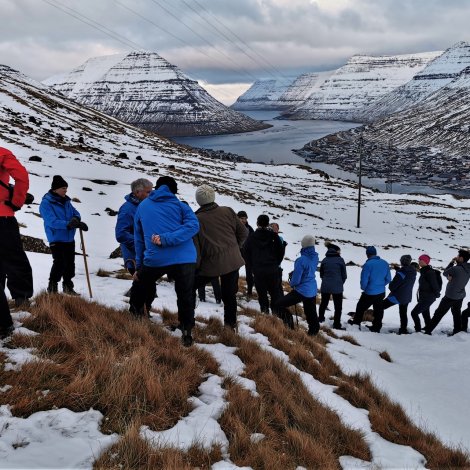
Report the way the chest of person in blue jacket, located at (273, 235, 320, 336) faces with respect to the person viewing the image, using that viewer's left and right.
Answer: facing away from the viewer and to the left of the viewer

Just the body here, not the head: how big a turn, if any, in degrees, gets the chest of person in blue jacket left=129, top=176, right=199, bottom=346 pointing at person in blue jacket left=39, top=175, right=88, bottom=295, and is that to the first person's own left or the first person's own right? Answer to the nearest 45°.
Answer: approximately 45° to the first person's own left

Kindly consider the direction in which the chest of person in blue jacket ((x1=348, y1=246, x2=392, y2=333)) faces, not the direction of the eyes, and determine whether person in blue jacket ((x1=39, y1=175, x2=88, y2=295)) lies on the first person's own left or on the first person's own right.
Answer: on the first person's own left

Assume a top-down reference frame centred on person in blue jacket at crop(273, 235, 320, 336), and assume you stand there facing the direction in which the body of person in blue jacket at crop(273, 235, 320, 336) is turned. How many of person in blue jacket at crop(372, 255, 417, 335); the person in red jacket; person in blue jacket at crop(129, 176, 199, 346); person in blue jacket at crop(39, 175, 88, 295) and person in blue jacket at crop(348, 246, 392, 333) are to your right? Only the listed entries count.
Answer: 2

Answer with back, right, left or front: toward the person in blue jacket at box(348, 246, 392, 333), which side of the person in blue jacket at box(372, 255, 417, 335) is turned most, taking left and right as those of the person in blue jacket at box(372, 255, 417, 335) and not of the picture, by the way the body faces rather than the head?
left

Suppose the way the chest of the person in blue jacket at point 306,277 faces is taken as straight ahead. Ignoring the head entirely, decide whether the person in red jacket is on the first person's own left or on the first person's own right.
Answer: on the first person's own left

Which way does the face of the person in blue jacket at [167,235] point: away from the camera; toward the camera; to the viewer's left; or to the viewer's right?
away from the camera

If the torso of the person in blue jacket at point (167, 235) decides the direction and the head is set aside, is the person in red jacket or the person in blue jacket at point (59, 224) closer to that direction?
the person in blue jacket

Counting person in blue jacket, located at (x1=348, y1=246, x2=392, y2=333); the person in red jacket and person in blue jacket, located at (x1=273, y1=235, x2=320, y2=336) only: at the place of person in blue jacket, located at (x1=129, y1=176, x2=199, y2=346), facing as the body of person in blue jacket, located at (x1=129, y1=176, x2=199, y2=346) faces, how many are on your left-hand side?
1

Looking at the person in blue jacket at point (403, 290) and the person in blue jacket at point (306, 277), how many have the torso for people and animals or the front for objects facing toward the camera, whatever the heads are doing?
0

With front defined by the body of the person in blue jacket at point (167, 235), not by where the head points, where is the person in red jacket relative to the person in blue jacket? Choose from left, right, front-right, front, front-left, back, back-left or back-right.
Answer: left

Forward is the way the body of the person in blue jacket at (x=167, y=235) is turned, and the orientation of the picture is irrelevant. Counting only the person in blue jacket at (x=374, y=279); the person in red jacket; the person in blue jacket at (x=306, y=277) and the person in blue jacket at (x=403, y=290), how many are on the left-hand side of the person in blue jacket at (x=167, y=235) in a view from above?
1

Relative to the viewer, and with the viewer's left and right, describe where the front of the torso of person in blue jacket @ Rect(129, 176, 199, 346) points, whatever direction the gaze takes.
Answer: facing away from the viewer

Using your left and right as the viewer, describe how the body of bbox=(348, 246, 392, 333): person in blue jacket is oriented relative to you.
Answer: facing away from the viewer and to the left of the viewer
